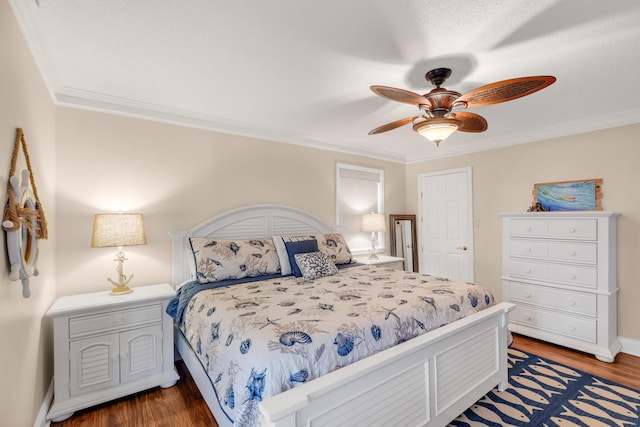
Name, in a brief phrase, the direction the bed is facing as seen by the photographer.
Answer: facing the viewer and to the right of the viewer

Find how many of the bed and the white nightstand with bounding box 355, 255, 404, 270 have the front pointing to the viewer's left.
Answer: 0

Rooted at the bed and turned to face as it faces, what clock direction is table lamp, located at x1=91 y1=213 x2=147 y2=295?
The table lamp is roughly at 5 o'clock from the bed.

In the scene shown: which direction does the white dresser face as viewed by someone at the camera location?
facing the viewer and to the left of the viewer

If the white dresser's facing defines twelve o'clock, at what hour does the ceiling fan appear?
The ceiling fan is roughly at 11 o'clock from the white dresser.

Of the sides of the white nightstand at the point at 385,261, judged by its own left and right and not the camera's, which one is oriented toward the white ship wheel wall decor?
right

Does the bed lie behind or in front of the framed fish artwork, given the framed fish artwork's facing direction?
in front

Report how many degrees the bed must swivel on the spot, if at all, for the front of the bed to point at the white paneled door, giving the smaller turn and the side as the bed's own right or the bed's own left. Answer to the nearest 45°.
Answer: approximately 90° to the bed's own left

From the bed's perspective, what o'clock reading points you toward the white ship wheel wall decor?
The white ship wheel wall decor is roughly at 4 o'clock from the bed.

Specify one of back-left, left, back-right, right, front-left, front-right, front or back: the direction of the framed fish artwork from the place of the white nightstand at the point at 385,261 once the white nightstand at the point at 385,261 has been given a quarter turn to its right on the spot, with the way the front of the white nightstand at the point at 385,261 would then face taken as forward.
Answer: back-left

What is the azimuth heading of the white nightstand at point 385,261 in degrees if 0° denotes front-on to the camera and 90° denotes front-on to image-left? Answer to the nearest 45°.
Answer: approximately 315°
